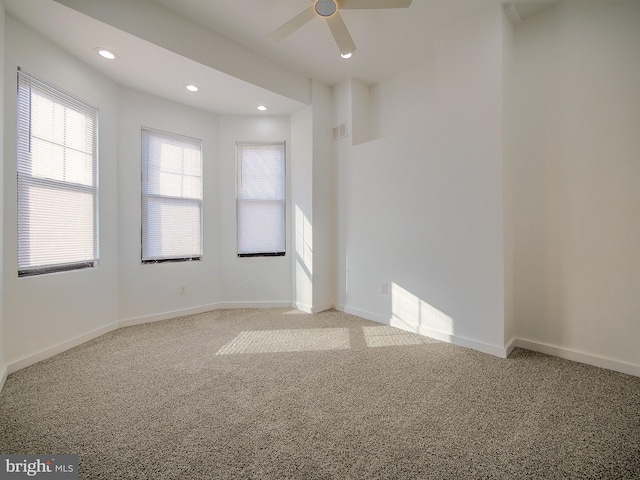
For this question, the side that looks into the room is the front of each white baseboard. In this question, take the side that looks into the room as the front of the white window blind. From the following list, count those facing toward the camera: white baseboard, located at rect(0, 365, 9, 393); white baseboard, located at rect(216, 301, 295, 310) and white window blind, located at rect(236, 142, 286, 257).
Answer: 2

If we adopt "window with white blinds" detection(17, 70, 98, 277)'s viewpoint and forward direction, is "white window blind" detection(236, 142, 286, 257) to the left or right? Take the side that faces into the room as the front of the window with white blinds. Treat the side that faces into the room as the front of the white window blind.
on its left

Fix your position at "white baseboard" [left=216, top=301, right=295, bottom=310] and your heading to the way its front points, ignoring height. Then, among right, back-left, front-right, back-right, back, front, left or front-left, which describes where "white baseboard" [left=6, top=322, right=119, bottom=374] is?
front-right

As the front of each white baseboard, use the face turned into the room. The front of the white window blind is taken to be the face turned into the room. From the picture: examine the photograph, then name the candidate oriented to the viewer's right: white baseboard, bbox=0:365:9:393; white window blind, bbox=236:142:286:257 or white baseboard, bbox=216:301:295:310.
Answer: white baseboard, bbox=0:365:9:393

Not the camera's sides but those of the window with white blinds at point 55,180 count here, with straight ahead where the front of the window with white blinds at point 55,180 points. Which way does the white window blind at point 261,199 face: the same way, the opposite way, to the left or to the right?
to the right

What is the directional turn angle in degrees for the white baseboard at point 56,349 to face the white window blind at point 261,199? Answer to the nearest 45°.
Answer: approximately 45° to its left

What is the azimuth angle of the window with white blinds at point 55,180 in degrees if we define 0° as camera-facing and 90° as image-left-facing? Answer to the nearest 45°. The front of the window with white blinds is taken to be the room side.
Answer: approximately 315°

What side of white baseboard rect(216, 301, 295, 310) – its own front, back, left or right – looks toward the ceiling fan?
front

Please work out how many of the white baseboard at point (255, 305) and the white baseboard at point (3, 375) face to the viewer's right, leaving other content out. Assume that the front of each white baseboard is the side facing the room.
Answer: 1

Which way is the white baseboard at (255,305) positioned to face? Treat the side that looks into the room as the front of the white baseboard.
toward the camera

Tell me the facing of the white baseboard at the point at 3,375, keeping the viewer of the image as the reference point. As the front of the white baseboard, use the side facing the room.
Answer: facing to the right of the viewer

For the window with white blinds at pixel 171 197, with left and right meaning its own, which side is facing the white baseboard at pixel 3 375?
right

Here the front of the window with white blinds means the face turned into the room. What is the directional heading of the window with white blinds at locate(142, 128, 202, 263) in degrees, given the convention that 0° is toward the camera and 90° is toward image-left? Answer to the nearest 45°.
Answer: approximately 315°

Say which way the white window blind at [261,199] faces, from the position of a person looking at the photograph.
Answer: facing the viewer
